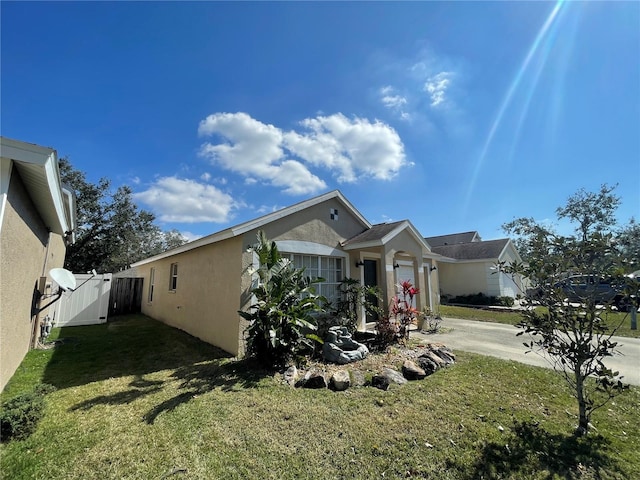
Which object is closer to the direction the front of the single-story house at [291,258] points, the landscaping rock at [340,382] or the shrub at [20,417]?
the landscaping rock

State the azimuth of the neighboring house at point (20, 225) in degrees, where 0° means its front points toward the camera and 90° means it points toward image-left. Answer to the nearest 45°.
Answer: approximately 0°

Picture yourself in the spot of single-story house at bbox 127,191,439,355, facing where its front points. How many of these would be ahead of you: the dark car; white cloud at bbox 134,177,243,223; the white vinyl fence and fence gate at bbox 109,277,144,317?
1

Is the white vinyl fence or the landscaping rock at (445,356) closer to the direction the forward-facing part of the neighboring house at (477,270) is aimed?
the landscaping rock
